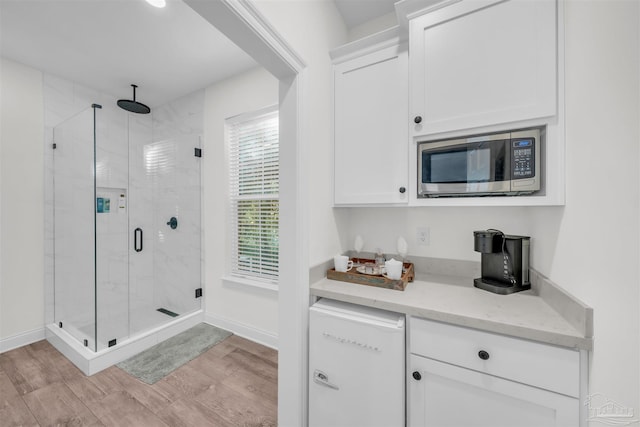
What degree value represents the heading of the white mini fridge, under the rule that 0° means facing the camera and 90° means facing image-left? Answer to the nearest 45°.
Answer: approximately 45°

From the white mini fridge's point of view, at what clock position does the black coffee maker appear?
The black coffee maker is roughly at 7 o'clock from the white mini fridge.

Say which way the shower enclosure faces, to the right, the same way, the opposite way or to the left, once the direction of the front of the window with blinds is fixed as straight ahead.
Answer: to the left
